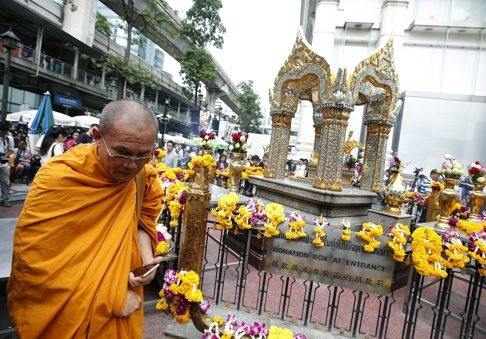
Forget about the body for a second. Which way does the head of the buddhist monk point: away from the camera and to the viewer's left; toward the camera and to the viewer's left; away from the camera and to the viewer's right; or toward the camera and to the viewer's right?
toward the camera and to the viewer's right

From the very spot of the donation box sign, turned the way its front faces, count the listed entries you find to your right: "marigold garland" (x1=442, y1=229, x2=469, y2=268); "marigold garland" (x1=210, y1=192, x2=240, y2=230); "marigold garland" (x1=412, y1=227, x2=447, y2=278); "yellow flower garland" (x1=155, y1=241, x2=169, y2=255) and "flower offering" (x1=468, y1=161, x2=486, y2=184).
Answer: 2

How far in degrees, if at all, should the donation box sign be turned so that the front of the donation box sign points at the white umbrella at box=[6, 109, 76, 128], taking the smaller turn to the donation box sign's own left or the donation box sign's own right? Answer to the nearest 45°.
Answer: approximately 135° to the donation box sign's own right

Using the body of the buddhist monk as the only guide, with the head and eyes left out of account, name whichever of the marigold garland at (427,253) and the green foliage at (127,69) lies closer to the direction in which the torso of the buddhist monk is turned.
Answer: the marigold garland

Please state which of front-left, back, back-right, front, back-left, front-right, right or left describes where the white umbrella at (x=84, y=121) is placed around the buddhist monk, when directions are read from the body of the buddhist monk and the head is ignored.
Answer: back-left

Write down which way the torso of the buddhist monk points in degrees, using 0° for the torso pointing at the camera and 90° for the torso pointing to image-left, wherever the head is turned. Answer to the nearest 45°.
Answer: approximately 315°

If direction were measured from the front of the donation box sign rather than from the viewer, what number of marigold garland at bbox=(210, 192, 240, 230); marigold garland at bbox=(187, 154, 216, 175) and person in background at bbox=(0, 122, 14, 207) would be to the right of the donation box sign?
3

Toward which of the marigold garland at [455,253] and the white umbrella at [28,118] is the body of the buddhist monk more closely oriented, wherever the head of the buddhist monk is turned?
the marigold garland
